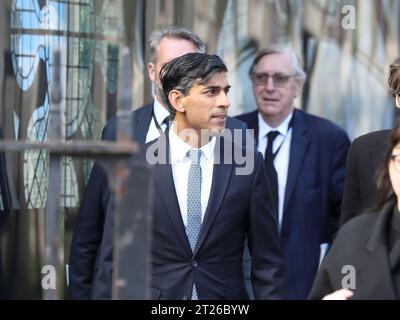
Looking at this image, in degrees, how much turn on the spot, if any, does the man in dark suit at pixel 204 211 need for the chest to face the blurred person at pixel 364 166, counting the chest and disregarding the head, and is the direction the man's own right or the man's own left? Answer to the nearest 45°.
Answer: approximately 90° to the man's own left

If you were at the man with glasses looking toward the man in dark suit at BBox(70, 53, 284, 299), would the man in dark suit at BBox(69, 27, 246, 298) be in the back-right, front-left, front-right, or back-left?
front-right

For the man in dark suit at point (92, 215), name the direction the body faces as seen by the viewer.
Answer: toward the camera

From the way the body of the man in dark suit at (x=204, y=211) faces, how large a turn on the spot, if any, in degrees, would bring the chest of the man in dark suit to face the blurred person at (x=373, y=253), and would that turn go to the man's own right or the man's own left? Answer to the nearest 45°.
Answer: approximately 45° to the man's own left

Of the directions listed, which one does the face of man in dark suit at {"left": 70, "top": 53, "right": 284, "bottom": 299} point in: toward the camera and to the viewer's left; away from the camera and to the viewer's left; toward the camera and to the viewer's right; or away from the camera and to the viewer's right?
toward the camera and to the viewer's right

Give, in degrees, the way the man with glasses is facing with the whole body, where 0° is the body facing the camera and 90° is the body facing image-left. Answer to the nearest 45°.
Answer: approximately 45°

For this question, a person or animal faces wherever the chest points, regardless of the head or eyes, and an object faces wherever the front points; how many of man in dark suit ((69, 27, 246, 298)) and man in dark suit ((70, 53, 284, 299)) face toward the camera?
2

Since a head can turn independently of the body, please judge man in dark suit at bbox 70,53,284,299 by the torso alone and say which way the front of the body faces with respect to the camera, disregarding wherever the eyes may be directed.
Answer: toward the camera

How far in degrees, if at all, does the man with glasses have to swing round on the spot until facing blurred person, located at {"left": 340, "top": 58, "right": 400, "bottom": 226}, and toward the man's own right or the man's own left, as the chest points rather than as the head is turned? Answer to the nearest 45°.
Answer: approximately 45° to the man's own left

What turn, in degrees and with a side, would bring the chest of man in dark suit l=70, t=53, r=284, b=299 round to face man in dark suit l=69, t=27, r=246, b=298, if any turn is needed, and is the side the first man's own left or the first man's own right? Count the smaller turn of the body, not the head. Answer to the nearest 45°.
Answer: approximately 135° to the first man's own right
